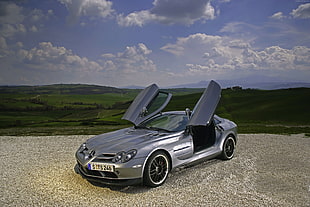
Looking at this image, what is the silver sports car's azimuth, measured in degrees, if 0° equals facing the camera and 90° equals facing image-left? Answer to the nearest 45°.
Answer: approximately 45°
